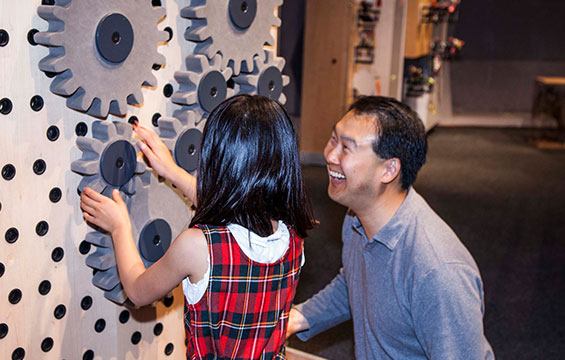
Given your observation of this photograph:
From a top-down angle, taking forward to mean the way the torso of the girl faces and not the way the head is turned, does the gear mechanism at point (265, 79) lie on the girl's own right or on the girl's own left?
on the girl's own right

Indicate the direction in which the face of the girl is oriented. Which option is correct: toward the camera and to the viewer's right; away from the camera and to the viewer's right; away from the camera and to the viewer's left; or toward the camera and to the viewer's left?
away from the camera and to the viewer's left

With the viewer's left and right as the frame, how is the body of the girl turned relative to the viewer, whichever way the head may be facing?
facing away from the viewer and to the left of the viewer
